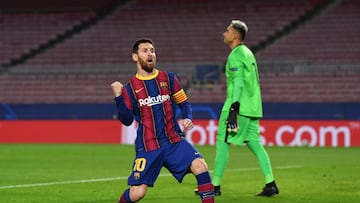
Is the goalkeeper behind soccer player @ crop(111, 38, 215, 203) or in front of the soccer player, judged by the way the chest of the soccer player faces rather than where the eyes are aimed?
behind

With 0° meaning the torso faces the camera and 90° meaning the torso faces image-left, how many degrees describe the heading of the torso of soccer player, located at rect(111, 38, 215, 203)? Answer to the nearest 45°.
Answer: approximately 0°

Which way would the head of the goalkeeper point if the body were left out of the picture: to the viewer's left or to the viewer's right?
to the viewer's left
